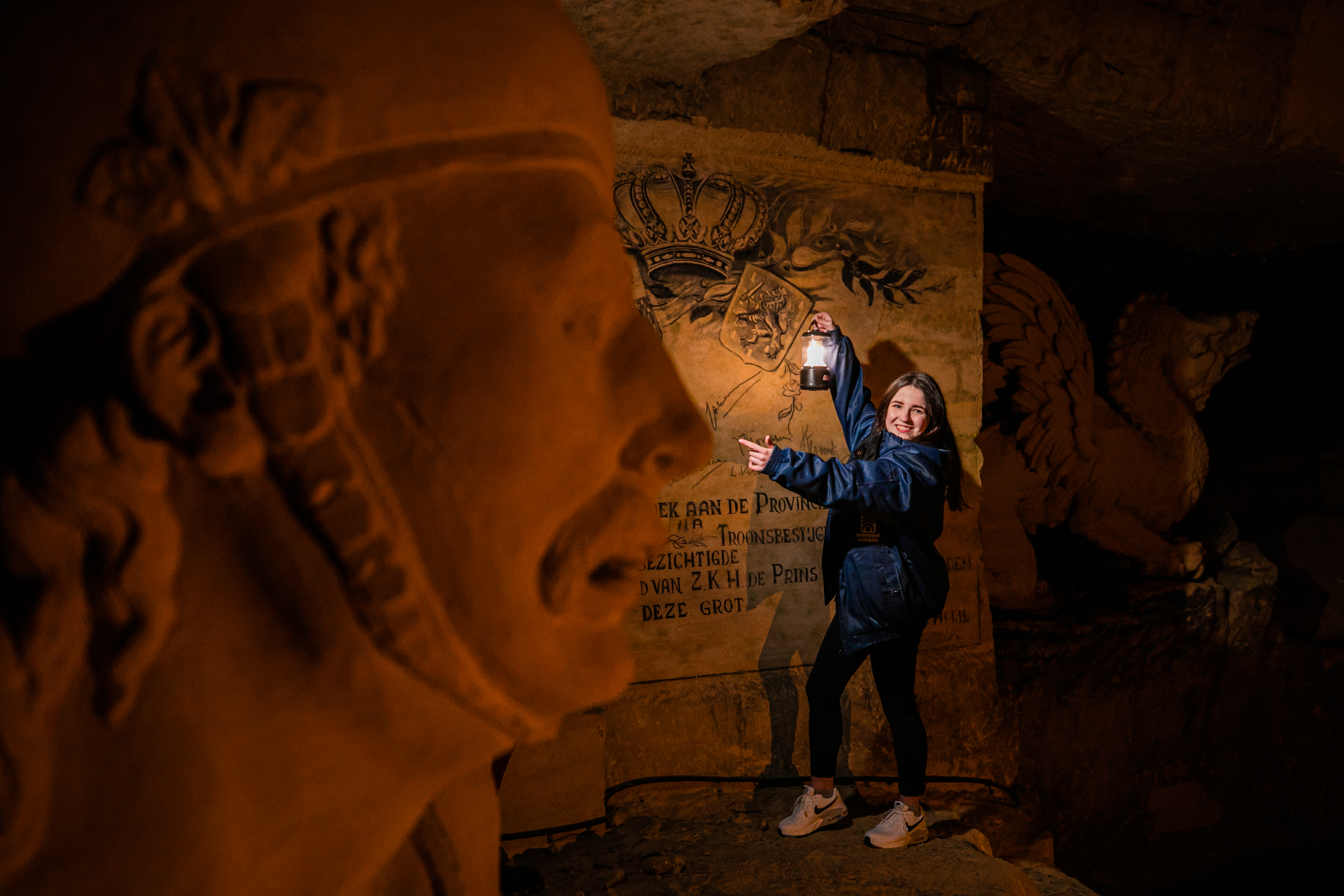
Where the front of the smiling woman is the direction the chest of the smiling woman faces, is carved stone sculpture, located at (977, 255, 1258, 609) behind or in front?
behind

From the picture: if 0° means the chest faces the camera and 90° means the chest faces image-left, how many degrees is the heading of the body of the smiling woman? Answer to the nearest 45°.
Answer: approximately 45°
